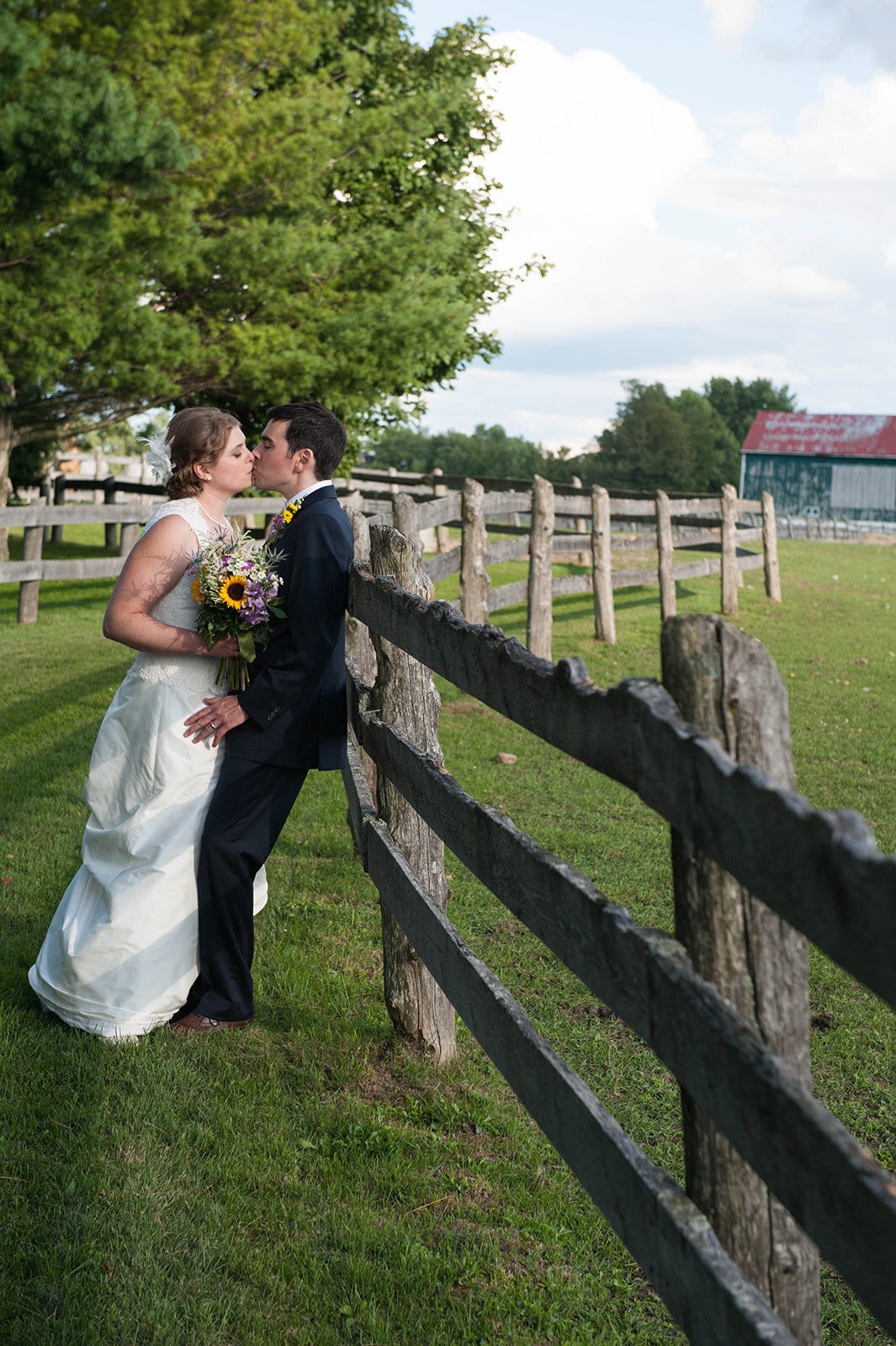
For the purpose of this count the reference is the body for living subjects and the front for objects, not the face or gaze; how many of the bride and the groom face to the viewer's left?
1

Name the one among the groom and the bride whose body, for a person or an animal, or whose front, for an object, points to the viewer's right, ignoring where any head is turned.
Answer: the bride

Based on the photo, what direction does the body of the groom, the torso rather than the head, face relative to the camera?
to the viewer's left

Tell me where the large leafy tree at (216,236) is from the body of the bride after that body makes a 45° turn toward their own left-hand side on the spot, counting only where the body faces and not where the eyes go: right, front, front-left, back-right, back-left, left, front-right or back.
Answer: front-left

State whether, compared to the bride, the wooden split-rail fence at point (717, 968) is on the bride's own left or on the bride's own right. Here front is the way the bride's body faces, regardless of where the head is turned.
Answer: on the bride's own right

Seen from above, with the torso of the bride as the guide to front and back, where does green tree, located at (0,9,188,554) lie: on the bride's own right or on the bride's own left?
on the bride's own left

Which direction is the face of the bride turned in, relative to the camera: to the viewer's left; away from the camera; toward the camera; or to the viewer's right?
to the viewer's right

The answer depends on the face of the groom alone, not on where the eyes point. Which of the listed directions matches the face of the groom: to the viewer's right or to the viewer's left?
to the viewer's left

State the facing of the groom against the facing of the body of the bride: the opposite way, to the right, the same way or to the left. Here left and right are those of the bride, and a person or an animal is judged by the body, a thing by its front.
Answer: the opposite way

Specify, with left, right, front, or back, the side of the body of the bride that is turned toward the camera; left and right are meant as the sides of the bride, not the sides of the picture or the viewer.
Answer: right

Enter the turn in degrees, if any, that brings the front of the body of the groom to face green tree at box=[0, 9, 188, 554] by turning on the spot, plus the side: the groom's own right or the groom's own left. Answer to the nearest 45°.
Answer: approximately 90° to the groom's own right
